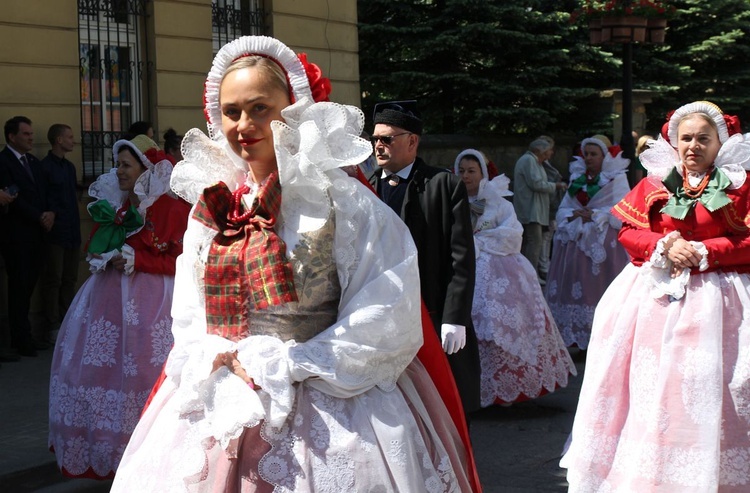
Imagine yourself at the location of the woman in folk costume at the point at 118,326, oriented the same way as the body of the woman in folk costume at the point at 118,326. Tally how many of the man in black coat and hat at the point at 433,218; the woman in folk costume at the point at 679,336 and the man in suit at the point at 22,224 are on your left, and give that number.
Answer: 2

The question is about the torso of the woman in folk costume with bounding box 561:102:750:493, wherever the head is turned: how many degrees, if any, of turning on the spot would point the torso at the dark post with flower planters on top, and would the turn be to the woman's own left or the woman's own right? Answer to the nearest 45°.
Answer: approximately 180°

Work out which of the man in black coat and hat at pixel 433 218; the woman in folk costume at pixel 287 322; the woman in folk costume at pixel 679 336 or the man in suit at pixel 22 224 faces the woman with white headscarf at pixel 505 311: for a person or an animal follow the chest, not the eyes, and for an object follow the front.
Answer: the man in suit at pixel 22 224

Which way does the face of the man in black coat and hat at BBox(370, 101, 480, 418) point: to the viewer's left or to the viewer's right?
to the viewer's left

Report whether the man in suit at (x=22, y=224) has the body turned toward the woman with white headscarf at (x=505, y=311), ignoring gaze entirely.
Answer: yes

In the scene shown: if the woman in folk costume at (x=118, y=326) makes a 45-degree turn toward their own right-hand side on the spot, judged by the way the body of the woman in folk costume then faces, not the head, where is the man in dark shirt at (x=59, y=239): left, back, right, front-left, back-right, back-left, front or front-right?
right

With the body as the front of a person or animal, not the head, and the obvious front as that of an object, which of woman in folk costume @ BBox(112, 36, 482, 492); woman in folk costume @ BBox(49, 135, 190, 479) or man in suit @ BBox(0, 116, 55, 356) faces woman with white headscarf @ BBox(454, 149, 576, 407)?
the man in suit

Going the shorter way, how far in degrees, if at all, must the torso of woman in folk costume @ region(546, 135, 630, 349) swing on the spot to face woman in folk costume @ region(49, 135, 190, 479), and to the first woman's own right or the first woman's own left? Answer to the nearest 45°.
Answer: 0° — they already face them

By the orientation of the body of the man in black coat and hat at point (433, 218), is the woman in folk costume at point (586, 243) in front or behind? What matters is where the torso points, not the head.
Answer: behind

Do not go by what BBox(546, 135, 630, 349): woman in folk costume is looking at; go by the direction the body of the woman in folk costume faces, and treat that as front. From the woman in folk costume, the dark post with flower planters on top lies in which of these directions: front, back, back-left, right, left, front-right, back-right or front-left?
back-right

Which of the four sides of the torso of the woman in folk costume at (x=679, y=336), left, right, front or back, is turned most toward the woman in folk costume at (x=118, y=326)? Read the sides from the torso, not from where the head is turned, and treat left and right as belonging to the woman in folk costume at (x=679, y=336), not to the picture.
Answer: right

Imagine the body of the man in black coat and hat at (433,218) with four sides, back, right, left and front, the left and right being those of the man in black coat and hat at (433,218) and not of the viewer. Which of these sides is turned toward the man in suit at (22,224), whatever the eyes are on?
right
